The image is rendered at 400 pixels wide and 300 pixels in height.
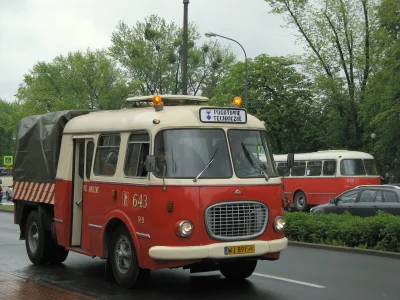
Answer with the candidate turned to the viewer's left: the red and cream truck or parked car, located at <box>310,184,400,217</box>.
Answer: the parked car

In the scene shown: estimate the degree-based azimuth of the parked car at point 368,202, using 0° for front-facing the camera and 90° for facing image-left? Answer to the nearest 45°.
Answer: approximately 90°

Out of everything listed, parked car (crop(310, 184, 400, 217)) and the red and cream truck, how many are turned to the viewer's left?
1

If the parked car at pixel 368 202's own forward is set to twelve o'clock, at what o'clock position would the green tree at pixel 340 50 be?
The green tree is roughly at 3 o'clock from the parked car.

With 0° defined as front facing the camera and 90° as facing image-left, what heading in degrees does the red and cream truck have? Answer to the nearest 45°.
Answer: approximately 315°

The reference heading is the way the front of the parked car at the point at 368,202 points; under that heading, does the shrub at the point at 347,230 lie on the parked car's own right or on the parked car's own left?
on the parked car's own left

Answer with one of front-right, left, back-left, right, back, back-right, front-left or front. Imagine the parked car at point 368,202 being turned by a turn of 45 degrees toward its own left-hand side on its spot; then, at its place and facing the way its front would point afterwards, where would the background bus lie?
back-right

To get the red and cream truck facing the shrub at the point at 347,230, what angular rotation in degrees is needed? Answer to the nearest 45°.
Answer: approximately 90° to its left

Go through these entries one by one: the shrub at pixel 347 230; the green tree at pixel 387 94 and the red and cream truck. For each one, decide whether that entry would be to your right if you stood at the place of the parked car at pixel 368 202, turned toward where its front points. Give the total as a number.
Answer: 1
